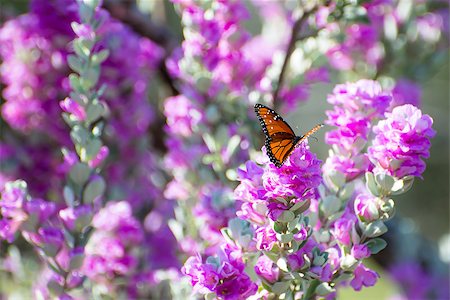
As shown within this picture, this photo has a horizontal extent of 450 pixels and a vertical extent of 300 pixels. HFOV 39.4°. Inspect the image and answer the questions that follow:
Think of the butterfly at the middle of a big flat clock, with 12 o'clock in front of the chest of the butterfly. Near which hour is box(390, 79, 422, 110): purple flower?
The purple flower is roughly at 11 o'clock from the butterfly.

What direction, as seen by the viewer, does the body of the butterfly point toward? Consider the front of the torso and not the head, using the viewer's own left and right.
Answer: facing away from the viewer and to the right of the viewer

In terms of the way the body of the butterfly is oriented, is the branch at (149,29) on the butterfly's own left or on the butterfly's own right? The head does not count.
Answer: on the butterfly's own left
